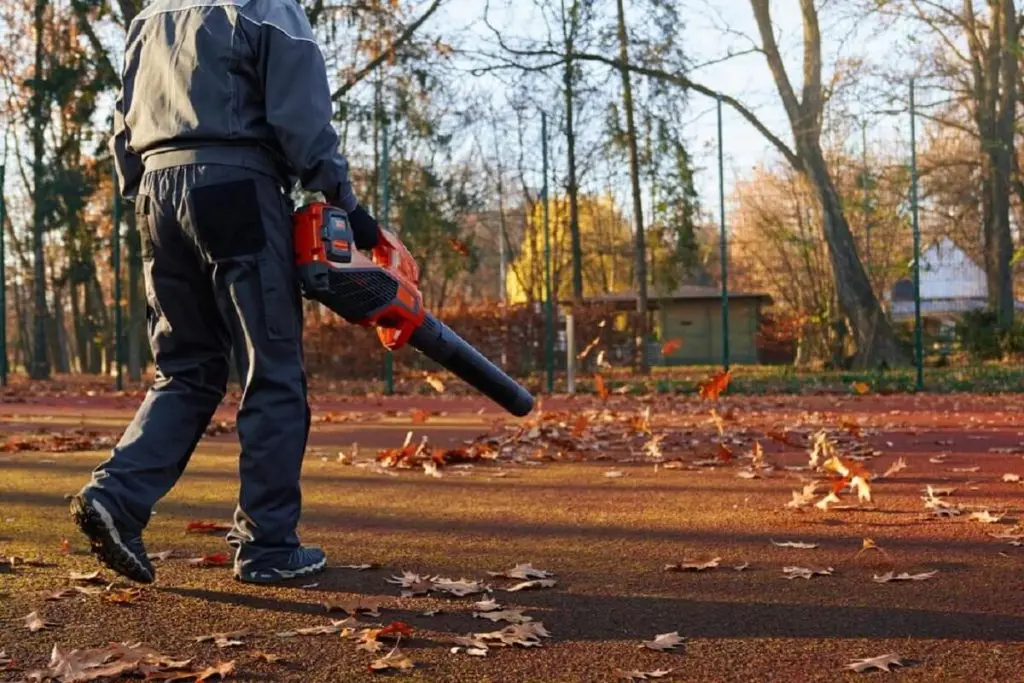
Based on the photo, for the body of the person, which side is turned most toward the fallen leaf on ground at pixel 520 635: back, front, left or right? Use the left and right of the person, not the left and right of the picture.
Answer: right

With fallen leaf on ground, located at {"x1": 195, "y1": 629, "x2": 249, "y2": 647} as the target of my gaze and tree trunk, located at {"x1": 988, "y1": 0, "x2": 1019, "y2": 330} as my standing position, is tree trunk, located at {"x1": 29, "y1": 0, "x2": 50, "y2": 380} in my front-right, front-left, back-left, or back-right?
front-right

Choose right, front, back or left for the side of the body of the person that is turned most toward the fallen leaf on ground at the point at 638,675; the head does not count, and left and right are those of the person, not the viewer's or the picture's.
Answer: right

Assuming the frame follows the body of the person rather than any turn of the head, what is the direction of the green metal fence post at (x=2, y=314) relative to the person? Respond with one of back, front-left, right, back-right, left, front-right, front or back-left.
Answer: front-left

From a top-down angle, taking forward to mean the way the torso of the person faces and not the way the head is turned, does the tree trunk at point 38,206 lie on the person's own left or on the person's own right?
on the person's own left

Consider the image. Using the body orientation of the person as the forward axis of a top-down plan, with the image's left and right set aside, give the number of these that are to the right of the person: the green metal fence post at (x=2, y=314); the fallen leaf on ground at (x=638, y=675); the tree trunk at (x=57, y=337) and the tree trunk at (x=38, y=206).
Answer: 1

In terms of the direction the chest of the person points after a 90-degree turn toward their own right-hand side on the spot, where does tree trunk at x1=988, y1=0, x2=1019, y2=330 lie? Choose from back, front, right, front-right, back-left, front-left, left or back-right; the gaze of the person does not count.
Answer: left

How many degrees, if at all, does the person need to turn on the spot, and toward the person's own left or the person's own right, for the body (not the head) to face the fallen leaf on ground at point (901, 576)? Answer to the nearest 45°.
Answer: approximately 45° to the person's own right

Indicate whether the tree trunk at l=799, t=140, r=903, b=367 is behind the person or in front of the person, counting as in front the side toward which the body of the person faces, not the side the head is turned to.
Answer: in front

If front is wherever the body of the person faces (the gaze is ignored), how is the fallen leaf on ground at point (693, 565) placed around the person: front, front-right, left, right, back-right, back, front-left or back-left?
front-right

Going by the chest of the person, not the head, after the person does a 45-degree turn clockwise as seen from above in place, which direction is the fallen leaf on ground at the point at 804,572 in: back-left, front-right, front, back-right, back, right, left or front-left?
front

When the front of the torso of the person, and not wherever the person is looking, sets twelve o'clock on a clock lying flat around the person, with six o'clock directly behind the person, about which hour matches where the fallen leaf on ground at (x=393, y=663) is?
The fallen leaf on ground is roughly at 4 o'clock from the person.

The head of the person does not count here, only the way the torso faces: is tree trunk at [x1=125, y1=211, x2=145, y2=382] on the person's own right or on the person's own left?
on the person's own left

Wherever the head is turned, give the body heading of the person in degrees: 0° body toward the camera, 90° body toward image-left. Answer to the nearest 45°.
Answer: approximately 225°

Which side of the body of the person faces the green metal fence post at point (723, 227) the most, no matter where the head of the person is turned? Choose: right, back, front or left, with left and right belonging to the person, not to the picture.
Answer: front
